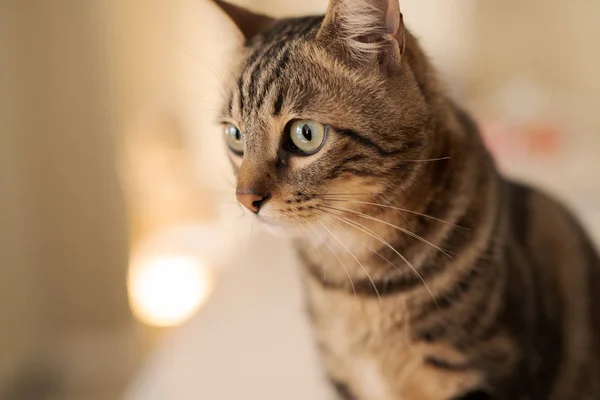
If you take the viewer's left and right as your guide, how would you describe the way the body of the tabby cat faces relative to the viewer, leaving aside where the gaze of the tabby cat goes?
facing the viewer and to the left of the viewer
